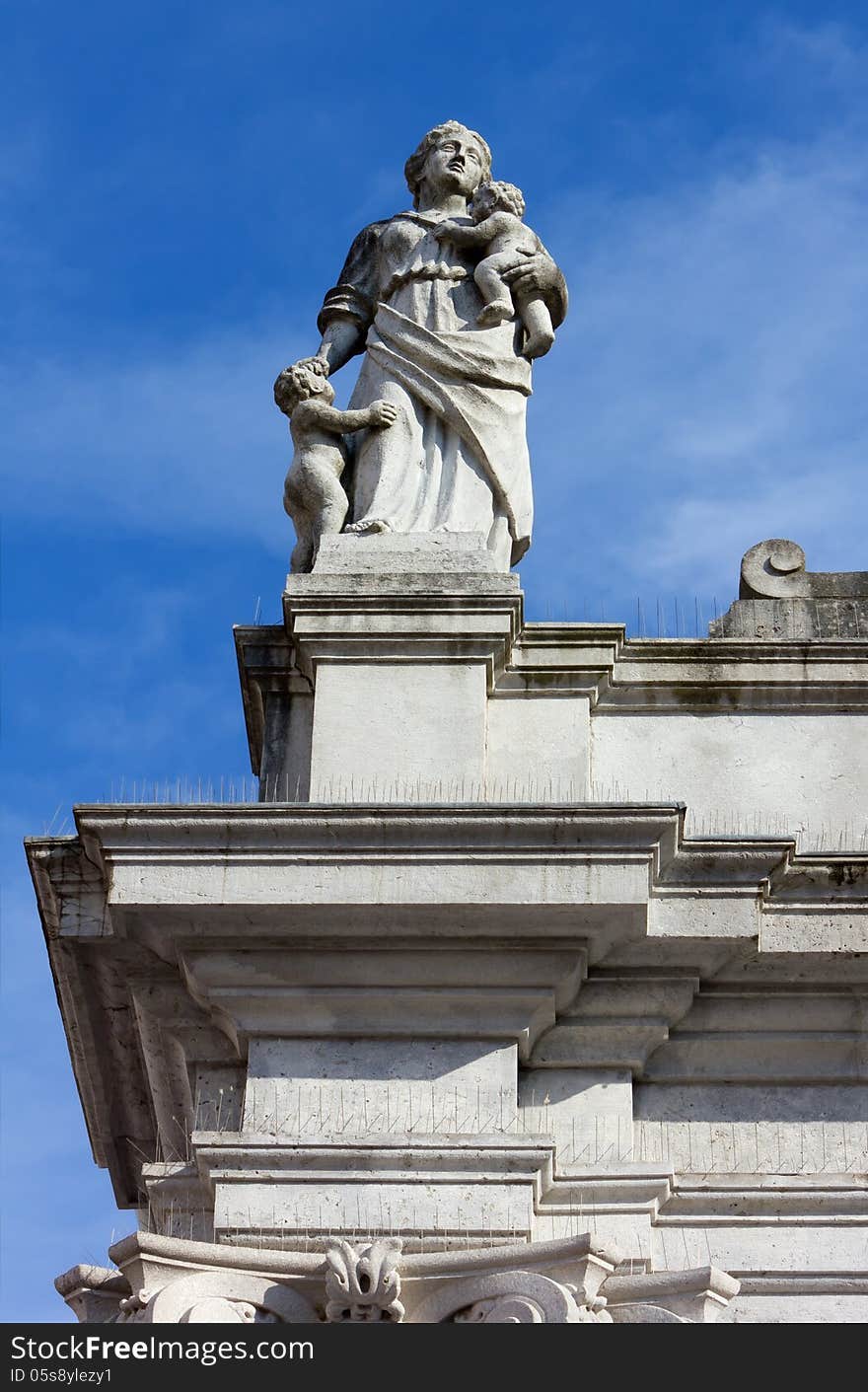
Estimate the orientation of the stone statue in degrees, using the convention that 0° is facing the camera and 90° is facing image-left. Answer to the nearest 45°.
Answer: approximately 0°
